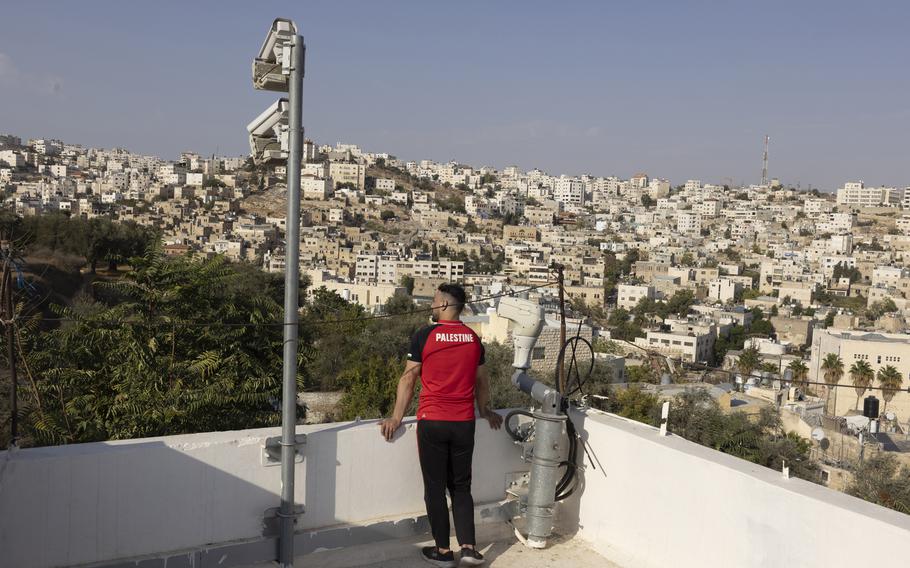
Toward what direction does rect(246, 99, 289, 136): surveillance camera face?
to the viewer's left

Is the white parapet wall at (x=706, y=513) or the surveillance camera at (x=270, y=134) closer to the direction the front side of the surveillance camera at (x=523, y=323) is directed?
the surveillance camera

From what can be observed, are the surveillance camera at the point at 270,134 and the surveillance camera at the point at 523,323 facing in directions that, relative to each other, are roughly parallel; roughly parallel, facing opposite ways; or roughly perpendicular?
roughly parallel

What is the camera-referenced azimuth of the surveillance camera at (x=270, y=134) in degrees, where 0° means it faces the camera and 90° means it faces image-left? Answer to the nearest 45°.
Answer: approximately 90°

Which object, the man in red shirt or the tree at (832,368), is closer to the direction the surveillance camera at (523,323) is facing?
the man in red shirt

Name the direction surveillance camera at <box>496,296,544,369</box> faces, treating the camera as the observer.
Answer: facing to the left of the viewer

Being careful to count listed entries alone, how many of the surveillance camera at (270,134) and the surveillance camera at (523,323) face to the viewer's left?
2
